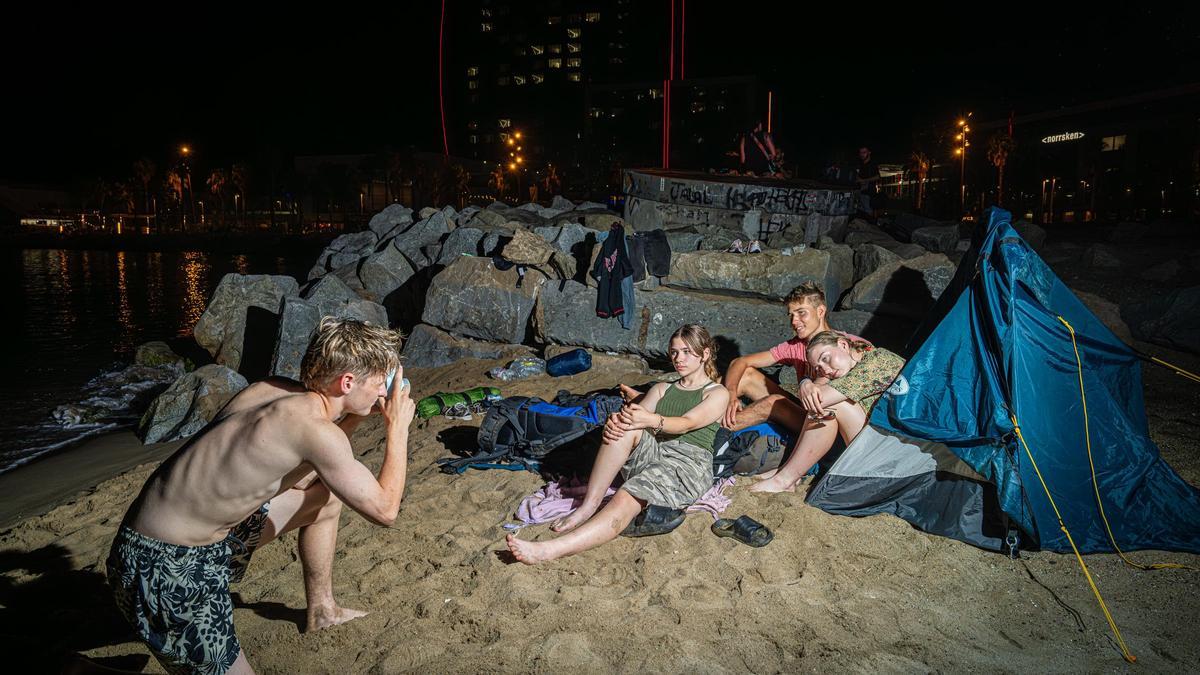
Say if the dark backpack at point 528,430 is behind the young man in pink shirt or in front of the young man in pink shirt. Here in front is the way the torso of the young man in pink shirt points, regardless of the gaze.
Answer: in front

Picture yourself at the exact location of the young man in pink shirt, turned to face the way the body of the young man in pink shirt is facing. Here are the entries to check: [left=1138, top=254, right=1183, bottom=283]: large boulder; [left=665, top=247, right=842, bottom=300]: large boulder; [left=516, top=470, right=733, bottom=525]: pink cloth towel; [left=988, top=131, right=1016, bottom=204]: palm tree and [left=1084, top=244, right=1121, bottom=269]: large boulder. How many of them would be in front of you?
1

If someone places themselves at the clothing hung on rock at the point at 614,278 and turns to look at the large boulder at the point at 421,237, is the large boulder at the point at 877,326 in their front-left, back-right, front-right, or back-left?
back-right

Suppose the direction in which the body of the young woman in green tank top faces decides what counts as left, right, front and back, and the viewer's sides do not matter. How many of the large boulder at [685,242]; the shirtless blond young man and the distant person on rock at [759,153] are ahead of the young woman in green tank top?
1

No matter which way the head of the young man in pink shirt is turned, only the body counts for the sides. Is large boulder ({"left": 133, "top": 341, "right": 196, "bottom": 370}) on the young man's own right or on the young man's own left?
on the young man's own right

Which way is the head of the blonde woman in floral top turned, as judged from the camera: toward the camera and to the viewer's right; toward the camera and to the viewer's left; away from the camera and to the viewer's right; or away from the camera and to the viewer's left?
toward the camera and to the viewer's left

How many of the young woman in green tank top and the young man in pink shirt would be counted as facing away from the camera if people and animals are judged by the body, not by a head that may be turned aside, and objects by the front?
0

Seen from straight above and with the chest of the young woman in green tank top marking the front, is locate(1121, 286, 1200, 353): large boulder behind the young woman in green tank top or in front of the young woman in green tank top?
behind

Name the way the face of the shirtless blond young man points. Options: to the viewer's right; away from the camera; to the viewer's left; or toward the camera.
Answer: to the viewer's right

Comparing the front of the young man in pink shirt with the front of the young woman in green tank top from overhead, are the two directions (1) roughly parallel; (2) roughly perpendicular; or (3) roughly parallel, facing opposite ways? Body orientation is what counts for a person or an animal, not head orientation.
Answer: roughly parallel

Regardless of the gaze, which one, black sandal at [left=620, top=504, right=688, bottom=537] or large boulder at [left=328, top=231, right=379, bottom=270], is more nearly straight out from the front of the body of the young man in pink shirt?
the black sandal

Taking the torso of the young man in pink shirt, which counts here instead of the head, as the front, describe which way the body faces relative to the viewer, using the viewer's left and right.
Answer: facing the viewer and to the left of the viewer

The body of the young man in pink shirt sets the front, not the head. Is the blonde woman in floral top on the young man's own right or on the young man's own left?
on the young man's own left
